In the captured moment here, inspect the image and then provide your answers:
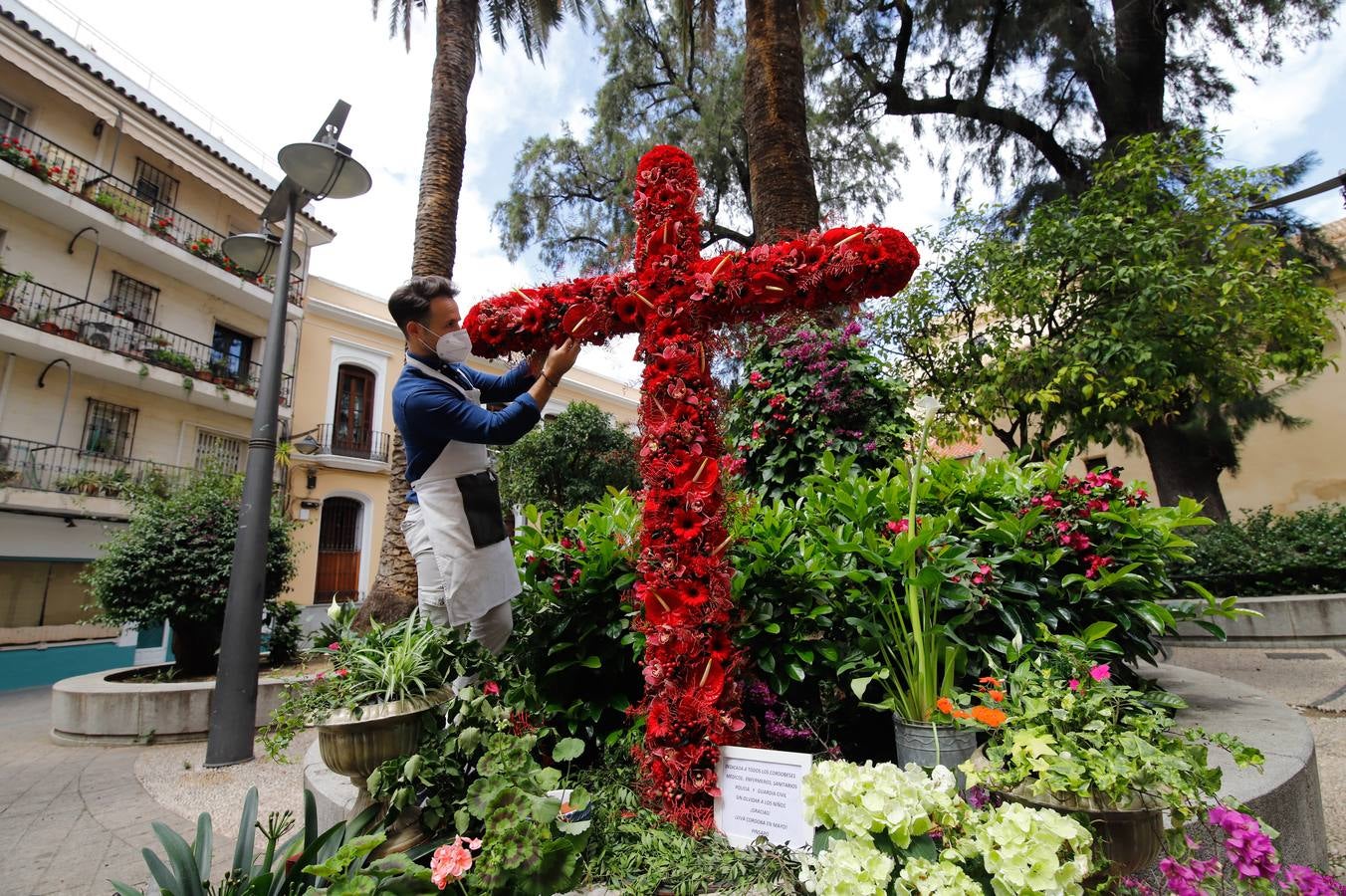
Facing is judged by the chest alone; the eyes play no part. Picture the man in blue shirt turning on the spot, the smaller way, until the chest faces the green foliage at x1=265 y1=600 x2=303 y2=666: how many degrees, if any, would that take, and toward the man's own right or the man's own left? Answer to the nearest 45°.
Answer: approximately 135° to the man's own left

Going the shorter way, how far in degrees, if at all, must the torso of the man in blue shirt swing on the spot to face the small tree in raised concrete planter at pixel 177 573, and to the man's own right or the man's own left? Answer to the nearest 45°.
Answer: approximately 180°

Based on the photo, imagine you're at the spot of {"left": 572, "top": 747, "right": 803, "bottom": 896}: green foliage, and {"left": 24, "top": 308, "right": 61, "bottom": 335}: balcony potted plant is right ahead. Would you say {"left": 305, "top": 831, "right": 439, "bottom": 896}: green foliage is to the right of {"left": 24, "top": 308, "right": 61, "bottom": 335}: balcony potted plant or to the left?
left

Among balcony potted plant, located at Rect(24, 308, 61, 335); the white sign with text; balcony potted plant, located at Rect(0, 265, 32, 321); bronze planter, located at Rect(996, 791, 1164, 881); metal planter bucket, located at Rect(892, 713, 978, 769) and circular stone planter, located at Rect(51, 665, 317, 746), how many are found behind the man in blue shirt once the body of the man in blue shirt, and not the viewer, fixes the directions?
3

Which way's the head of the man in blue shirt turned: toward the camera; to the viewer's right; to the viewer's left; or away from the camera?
to the viewer's right

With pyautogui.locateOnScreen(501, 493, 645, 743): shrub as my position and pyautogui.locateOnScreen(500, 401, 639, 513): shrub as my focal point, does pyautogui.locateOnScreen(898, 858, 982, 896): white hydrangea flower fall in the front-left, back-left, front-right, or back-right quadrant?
back-right

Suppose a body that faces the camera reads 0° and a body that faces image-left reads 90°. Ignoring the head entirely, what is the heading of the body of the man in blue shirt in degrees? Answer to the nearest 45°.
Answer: approximately 315°

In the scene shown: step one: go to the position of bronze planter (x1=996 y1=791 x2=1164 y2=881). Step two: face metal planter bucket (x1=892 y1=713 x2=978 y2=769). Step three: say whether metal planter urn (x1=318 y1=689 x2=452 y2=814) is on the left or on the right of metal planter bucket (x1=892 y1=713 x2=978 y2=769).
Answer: left

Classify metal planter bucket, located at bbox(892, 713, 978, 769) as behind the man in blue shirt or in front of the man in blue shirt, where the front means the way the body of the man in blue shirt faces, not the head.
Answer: in front

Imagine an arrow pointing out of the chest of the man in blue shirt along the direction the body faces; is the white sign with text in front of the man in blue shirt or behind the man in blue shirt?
in front

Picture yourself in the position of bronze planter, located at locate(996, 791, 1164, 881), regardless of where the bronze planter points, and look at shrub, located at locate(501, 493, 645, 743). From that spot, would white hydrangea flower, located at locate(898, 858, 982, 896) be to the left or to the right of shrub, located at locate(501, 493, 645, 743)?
left

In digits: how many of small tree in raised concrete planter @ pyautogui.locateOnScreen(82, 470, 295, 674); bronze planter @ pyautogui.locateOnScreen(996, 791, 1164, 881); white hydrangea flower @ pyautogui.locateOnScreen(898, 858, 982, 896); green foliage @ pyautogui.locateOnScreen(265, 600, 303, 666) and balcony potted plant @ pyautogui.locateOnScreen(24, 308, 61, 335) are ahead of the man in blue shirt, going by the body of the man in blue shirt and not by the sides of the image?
2
